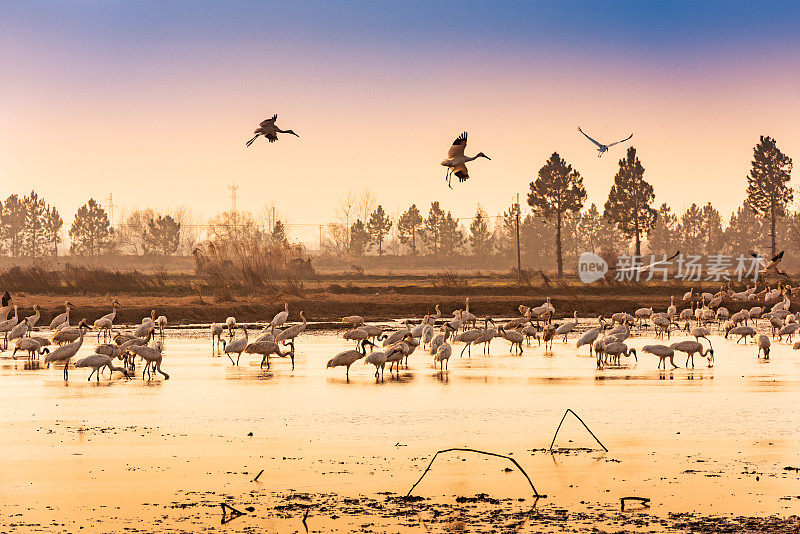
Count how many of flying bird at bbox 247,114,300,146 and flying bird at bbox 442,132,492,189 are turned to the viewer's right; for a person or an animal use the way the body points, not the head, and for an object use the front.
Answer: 2

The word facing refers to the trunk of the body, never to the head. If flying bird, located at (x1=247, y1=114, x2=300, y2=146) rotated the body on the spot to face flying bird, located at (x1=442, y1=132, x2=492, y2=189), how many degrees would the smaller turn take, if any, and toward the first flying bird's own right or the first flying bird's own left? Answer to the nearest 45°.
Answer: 0° — it already faces it

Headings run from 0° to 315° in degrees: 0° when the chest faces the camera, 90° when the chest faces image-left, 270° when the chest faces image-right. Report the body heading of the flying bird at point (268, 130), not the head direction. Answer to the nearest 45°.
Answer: approximately 270°

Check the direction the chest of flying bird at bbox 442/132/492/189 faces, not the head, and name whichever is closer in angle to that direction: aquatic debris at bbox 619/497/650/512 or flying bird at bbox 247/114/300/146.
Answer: the aquatic debris

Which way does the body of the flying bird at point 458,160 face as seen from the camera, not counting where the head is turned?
to the viewer's right

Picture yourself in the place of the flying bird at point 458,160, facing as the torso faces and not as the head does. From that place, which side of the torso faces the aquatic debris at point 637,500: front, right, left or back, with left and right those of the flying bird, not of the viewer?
right

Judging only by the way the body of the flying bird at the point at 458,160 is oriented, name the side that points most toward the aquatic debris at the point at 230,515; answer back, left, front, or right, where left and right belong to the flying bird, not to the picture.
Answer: right

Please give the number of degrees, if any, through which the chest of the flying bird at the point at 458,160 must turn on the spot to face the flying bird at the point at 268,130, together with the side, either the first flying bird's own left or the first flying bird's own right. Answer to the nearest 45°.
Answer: approximately 180°

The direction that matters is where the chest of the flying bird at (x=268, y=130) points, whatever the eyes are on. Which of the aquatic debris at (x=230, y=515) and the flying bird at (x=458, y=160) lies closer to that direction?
the flying bird
